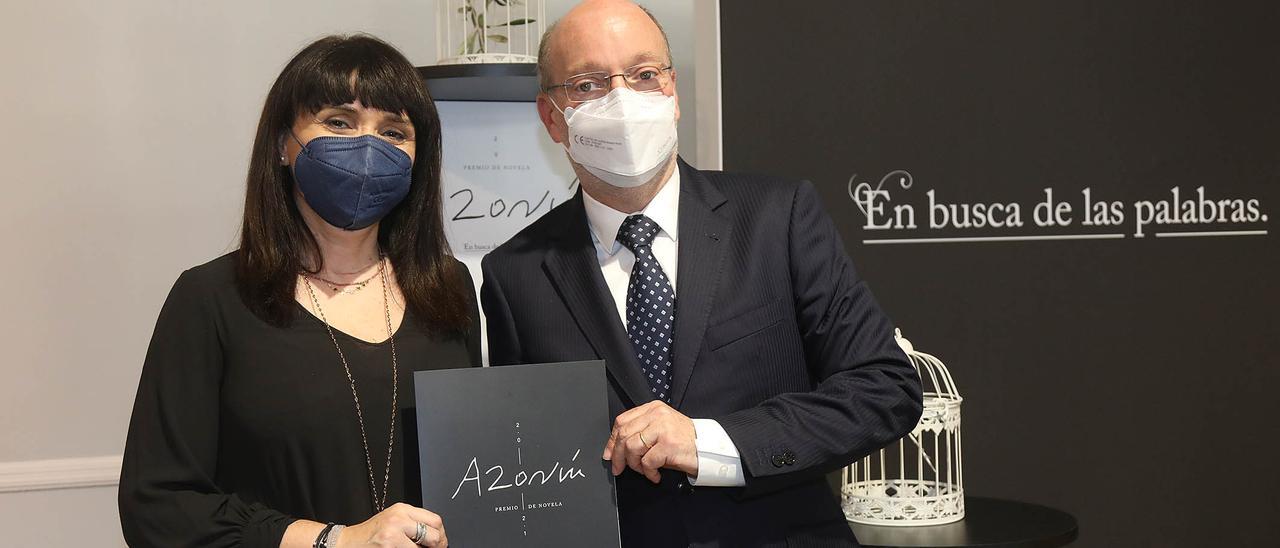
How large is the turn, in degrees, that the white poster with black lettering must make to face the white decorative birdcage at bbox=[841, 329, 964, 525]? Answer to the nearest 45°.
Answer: approximately 45° to its left

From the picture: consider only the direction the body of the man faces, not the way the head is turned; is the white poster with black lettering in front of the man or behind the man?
behind

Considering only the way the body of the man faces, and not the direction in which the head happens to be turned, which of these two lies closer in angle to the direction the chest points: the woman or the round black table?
the woman

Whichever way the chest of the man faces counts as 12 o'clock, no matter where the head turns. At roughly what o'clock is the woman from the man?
The woman is roughly at 3 o'clock from the man.

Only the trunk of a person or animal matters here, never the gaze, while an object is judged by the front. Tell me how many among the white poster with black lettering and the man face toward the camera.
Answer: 2

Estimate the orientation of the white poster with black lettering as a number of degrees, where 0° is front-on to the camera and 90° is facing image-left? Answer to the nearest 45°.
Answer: approximately 0°
